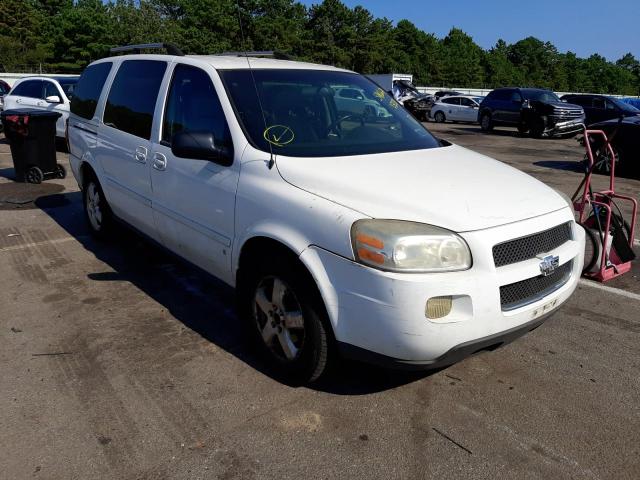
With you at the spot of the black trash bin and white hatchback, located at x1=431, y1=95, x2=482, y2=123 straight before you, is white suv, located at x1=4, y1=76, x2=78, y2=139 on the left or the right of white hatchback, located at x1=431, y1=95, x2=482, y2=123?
left

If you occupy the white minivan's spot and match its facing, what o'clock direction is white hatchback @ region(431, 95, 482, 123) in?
The white hatchback is roughly at 8 o'clock from the white minivan.

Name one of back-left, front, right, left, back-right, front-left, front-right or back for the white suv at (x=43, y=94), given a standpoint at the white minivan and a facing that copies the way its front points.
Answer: back

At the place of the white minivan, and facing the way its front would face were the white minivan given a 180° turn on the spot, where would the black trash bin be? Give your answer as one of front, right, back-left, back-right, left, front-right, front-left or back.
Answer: front

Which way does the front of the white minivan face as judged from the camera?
facing the viewer and to the right of the viewer

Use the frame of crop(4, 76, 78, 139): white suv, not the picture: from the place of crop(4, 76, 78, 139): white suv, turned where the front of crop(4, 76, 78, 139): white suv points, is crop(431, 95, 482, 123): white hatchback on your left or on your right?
on your left

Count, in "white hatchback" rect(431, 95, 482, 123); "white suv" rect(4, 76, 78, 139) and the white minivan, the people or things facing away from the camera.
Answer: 0

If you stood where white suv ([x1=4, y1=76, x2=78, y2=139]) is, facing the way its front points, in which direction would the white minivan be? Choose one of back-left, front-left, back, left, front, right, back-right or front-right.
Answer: front-right

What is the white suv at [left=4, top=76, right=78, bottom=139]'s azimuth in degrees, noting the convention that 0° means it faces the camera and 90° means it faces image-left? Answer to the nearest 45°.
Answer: approximately 315°

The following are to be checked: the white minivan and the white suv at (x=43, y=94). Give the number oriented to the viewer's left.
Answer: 0
